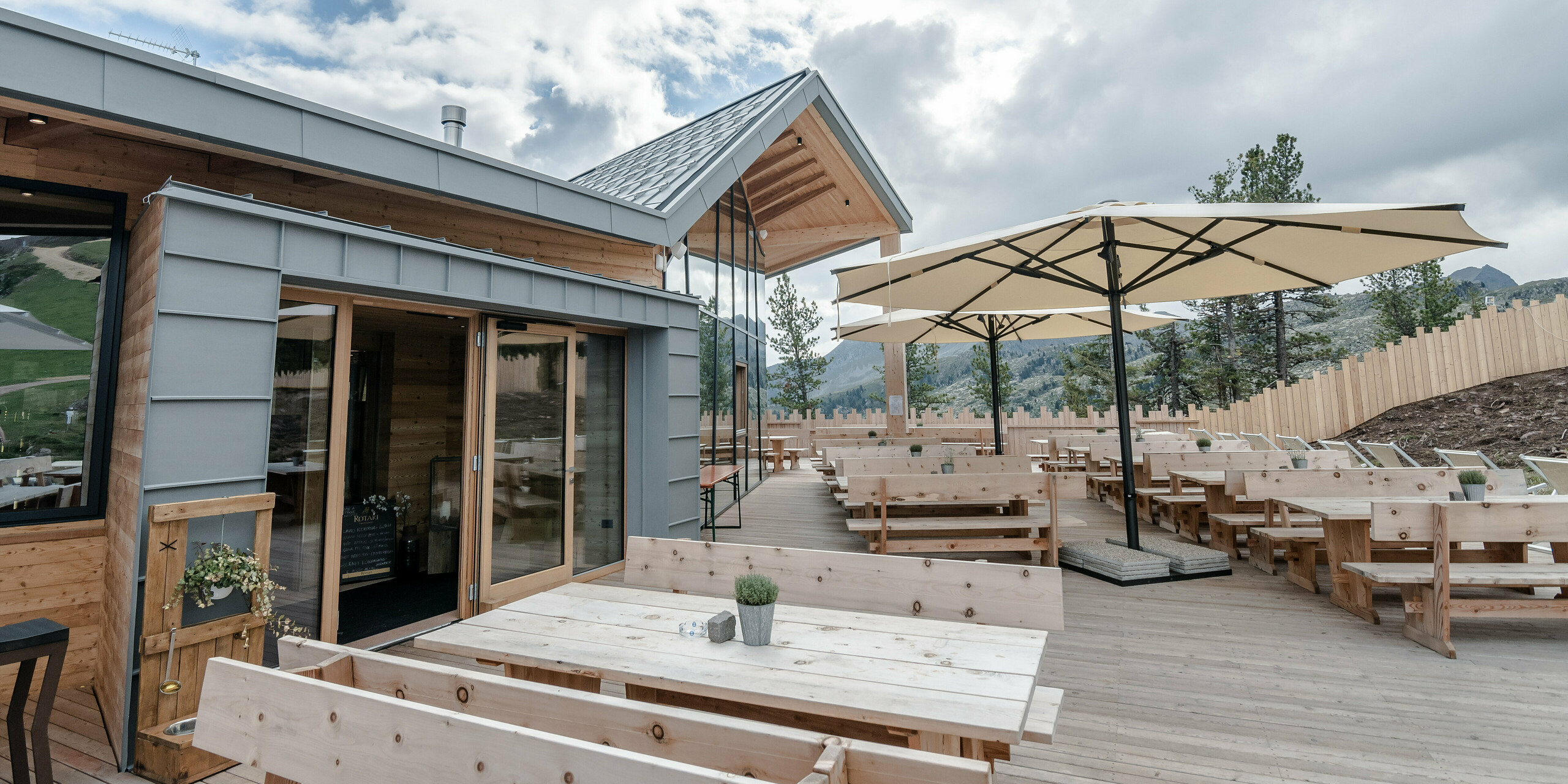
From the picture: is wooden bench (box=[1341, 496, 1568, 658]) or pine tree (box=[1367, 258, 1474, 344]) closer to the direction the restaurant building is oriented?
the wooden bench

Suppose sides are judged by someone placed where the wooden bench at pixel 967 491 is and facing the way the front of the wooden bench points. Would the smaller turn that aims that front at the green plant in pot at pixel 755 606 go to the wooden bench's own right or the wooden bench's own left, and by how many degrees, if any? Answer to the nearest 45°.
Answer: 0° — it already faces it

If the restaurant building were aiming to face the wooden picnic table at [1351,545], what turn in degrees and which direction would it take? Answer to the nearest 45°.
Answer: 0° — it already faces it

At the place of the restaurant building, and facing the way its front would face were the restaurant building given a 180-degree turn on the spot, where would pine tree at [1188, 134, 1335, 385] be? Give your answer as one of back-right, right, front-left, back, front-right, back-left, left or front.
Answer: back-right

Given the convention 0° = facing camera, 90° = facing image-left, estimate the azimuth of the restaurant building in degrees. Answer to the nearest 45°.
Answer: approximately 315°

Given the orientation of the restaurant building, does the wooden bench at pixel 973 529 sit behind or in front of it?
in front

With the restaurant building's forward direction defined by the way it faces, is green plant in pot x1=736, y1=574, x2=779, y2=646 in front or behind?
in front

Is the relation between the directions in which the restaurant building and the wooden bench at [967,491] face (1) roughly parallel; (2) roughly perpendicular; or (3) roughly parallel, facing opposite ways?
roughly perpendicular

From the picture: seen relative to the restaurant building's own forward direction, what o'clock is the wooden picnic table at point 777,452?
The wooden picnic table is roughly at 9 o'clock from the restaurant building.
